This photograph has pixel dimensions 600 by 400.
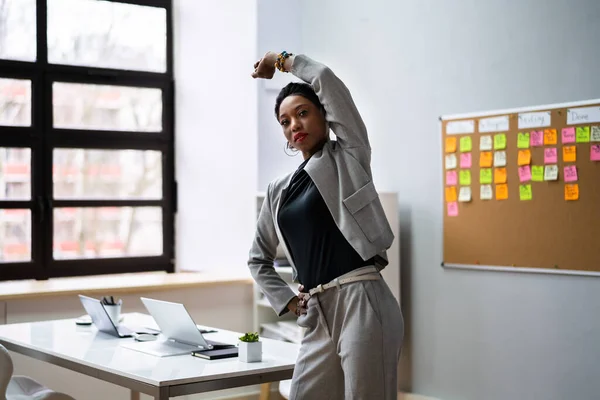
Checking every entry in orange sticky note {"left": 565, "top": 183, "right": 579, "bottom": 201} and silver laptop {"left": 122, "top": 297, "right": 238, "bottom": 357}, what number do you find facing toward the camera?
1

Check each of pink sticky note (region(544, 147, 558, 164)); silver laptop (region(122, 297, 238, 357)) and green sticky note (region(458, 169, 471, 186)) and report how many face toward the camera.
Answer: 2

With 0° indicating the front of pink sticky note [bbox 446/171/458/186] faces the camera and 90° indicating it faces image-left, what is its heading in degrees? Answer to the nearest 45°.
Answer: approximately 0°

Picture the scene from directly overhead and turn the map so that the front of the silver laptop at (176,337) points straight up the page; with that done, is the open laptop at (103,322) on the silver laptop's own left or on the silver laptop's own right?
on the silver laptop's own left

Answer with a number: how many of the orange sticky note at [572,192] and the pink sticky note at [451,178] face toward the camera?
2

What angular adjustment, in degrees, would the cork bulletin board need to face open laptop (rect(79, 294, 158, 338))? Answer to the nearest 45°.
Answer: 0° — it already faces it

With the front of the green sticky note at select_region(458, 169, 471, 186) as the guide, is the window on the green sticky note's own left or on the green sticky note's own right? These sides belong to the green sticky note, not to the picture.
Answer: on the green sticky note's own right

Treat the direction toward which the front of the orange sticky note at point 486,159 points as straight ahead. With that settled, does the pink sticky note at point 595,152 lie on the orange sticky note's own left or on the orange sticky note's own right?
on the orange sticky note's own left

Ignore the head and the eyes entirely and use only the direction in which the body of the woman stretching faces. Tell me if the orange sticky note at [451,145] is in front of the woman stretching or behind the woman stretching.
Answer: behind
